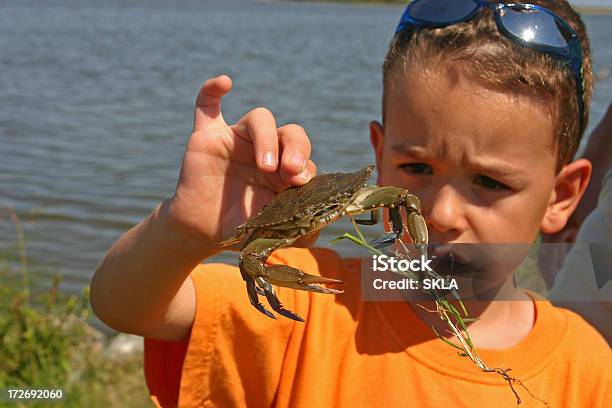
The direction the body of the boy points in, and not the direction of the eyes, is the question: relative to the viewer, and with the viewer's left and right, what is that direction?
facing the viewer

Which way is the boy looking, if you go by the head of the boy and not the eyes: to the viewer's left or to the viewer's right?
to the viewer's left
